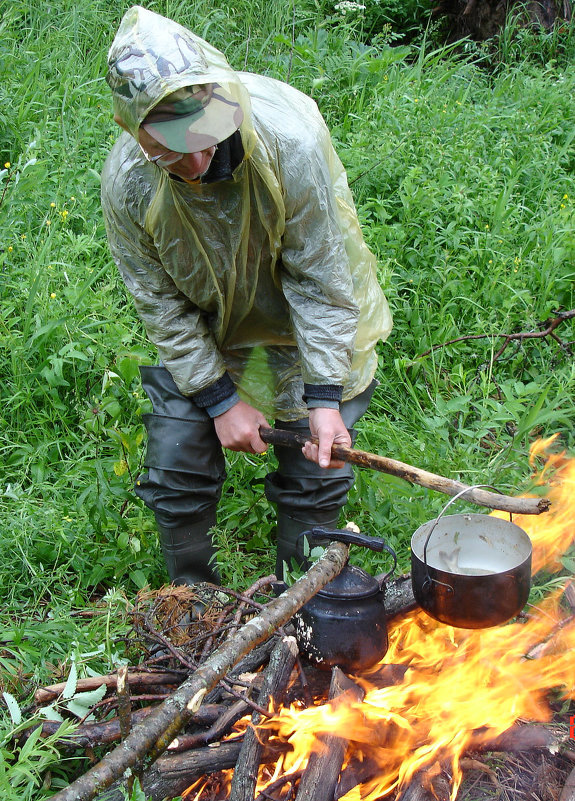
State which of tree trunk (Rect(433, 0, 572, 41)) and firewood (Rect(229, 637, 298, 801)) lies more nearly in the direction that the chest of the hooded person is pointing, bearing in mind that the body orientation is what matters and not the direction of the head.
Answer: the firewood

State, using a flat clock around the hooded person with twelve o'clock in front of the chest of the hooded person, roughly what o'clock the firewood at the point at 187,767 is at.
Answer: The firewood is roughly at 12 o'clock from the hooded person.

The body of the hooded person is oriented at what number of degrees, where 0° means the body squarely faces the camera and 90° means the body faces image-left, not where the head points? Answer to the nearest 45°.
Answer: approximately 0°

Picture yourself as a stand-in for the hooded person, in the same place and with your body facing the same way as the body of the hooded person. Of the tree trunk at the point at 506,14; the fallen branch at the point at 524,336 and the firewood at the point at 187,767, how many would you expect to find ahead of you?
1

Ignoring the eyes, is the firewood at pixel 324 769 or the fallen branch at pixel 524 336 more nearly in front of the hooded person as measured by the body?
the firewood

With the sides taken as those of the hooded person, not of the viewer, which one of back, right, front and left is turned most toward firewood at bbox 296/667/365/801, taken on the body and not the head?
front

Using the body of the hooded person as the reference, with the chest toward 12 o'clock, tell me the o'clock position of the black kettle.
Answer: The black kettle is roughly at 11 o'clock from the hooded person.

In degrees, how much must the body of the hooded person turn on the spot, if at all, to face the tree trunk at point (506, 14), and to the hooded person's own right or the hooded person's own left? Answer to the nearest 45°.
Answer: approximately 180°

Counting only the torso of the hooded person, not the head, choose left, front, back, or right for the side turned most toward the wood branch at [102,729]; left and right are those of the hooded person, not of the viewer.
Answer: front

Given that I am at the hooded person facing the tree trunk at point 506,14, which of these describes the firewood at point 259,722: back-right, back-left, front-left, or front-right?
back-right

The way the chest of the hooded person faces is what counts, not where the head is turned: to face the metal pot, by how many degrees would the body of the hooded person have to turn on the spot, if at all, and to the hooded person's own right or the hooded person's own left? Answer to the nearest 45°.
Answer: approximately 45° to the hooded person's own left

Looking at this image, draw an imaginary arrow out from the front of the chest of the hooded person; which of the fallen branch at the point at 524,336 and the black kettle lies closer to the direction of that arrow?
the black kettle

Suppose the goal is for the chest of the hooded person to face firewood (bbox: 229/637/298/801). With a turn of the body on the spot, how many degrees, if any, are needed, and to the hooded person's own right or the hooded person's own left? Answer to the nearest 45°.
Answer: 0° — they already face it

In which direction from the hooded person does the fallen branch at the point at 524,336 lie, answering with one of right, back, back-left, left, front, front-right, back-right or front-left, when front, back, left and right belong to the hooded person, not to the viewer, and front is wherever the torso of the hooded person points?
back-left
